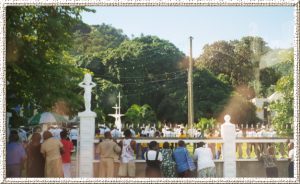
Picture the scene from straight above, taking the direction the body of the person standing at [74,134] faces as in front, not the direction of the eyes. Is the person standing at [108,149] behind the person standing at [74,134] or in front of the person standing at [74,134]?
behind

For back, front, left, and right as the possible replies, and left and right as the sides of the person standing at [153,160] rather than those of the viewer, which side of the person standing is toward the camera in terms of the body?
back

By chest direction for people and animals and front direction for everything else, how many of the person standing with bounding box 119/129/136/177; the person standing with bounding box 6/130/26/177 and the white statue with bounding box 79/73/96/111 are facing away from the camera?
2

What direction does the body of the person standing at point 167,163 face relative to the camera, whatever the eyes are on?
away from the camera

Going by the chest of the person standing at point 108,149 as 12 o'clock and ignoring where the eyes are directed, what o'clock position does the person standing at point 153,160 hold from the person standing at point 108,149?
the person standing at point 153,160 is roughly at 4 o'clock from the person standing at point 108,149.

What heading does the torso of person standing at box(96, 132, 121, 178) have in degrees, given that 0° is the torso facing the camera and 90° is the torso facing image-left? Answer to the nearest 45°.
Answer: approximately 180°

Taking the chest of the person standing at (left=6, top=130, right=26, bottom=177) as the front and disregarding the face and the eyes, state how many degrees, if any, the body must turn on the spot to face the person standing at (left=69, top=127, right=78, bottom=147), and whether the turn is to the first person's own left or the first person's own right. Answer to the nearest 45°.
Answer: approximately 45° to the first person's own right

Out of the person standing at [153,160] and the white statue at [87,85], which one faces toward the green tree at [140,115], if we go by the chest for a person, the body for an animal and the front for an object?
the person standing

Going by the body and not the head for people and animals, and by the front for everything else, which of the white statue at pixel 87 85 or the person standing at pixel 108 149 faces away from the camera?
the person standing

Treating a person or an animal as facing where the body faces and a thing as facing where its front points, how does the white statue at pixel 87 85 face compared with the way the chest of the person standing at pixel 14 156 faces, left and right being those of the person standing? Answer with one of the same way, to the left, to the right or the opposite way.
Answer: the opposite way

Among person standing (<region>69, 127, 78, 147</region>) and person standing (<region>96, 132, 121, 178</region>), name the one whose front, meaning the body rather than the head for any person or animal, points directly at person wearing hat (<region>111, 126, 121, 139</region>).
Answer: person standing (<region>96, 132, 121, 178</region>)

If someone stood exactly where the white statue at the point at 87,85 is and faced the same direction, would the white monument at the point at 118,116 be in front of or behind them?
behind

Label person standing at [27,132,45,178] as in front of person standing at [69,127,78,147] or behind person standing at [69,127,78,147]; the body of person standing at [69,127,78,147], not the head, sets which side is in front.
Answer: behind

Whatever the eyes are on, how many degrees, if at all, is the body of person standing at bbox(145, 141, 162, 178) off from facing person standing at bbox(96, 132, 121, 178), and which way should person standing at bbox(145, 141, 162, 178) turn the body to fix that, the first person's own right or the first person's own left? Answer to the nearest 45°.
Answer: approximately 45° to the first person's own left

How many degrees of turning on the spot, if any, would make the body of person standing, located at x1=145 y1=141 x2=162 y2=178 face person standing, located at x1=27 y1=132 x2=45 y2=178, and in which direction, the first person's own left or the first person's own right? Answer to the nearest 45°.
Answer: approximately 90° to the first person's own left
